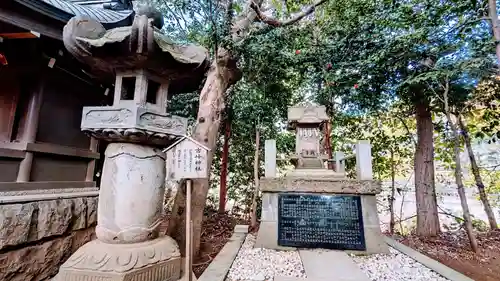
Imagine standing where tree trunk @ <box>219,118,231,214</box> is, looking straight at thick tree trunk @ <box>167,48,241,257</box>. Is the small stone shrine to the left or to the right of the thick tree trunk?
left

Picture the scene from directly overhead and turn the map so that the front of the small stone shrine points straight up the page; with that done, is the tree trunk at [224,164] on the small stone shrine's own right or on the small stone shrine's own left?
on the small stone shrine's own right

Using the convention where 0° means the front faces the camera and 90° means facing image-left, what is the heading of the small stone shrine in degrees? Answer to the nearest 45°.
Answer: approximately 0°

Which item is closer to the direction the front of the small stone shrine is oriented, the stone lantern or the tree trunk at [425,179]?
the stone lantern

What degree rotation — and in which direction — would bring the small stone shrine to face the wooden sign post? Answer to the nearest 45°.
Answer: approximately 45° to its right

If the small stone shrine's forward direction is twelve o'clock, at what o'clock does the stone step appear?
The stone step is roughly at 12 o'clock from the small stone shrine.

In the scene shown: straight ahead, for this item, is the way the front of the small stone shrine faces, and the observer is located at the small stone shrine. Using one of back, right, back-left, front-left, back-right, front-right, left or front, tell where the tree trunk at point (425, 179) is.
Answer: back-left

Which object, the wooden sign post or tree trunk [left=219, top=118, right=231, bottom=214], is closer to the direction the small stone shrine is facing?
the wooden sign post

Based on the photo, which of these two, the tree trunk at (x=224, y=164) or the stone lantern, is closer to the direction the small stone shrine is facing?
the stone lantern

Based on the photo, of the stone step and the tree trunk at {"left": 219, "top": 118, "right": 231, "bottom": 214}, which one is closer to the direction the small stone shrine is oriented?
the stone step

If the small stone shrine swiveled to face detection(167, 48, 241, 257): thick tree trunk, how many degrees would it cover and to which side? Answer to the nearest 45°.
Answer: approximately 90° to its right

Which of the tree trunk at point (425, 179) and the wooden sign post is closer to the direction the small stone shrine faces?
the wooden sign post
